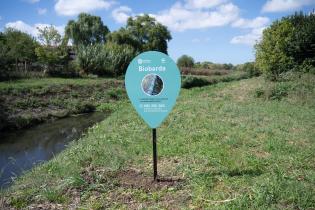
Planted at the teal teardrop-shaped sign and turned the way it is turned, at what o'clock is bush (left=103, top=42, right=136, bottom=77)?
The bush is roughly at 6 o'clock from the teal teardrop-shaped sign.

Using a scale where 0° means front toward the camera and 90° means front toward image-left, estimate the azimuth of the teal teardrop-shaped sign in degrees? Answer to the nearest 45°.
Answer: approximately 0°

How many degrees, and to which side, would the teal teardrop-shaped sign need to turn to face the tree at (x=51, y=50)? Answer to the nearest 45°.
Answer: approximately 180°

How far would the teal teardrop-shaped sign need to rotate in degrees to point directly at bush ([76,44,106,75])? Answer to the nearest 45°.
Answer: approximately 180°

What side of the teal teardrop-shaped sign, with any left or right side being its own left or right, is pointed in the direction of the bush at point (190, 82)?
back

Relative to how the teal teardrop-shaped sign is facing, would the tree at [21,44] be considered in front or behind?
behind

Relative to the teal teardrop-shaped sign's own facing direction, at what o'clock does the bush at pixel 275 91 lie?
The bush is roughly at 7 o'clock from the teal teardrop-shaped sign.

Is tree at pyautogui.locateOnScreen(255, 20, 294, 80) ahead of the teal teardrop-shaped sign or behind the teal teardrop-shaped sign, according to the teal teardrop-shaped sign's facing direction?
behind
